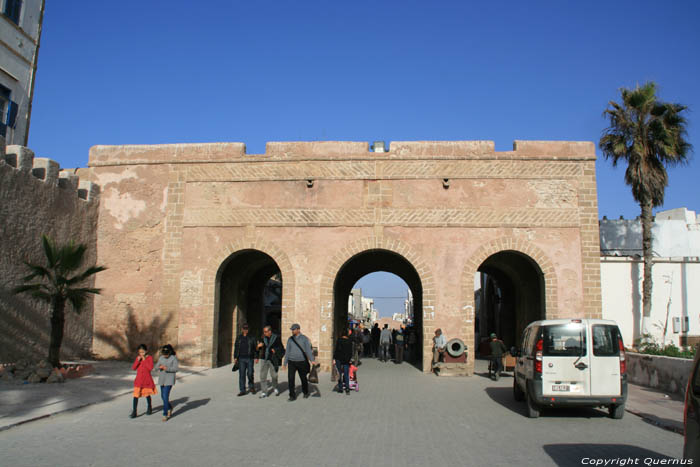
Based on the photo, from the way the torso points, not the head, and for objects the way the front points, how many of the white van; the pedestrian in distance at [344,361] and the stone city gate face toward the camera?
1

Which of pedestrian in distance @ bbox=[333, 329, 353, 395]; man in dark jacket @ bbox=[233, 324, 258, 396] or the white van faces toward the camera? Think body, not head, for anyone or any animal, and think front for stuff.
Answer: the man in dark jacket

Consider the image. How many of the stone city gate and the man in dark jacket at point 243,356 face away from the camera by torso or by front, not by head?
0

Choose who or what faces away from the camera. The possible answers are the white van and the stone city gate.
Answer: the white van

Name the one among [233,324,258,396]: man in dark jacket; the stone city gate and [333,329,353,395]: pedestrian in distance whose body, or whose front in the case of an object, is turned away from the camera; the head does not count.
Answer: the pedestrian in distance

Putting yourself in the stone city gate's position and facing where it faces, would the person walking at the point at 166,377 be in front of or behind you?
in front

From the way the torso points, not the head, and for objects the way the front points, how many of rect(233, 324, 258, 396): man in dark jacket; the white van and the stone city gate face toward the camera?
2

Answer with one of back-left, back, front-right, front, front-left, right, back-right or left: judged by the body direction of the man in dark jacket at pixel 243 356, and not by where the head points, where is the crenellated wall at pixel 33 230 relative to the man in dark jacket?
back-right

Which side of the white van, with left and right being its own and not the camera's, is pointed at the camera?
back

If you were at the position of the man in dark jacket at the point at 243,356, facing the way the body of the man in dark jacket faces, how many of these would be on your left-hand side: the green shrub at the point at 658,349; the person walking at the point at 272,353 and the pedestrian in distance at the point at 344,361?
3

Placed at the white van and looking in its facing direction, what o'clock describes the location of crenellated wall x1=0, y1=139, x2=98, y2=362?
The crenellated wall is roughly at 9 o'clock from the white van.

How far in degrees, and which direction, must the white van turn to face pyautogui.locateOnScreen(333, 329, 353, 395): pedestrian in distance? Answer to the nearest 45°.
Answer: approximately 90° to its left

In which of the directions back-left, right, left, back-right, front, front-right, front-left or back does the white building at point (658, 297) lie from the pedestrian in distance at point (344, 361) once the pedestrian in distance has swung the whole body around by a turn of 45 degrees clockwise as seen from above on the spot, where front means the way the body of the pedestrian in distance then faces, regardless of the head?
front

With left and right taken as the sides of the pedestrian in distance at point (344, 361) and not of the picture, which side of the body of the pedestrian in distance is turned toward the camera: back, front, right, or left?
back
